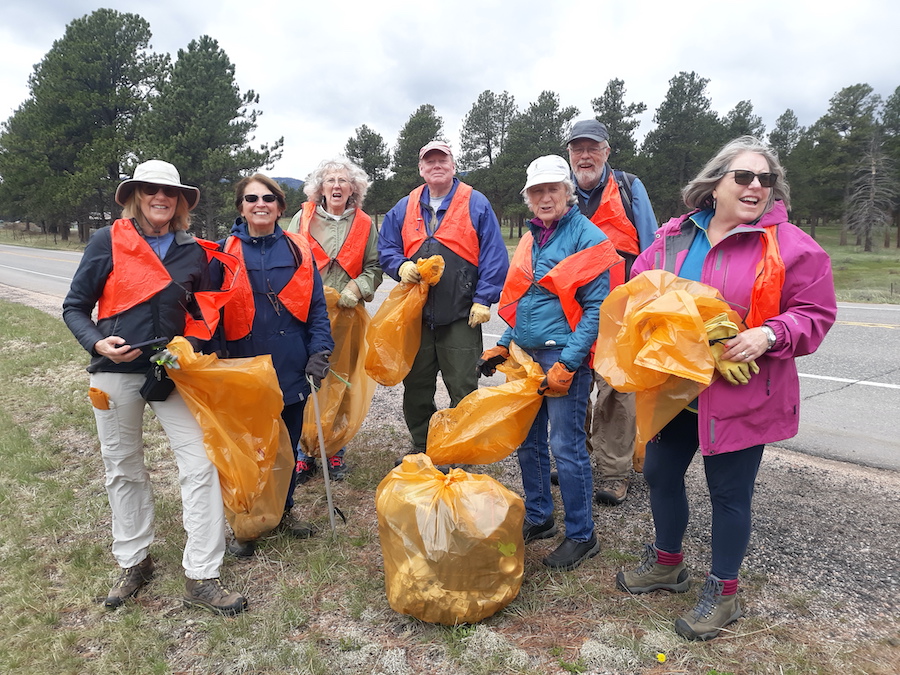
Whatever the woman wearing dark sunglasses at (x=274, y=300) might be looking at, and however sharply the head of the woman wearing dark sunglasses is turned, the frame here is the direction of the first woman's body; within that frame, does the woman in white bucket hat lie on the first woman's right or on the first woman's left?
on the first woman's right

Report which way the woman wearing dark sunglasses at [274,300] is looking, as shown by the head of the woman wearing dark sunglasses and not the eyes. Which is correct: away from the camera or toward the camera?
toward the camera

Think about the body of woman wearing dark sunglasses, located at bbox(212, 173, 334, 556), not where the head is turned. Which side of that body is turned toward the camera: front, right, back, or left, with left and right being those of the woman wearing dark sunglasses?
front

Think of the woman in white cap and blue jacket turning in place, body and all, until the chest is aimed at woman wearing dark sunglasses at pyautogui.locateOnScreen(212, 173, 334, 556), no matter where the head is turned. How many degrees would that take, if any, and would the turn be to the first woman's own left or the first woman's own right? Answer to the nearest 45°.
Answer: approximately 45° to the first woman's own right

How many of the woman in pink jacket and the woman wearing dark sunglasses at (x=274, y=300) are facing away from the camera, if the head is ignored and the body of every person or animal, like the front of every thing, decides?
0

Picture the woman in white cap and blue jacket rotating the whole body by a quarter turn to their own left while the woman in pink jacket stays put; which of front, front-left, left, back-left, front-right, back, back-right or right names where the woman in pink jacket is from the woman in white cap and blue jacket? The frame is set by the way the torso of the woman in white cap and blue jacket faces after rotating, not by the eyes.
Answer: front

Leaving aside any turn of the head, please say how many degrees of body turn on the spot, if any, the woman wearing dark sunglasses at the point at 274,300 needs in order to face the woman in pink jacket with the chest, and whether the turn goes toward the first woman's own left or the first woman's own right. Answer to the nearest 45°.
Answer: approximately 45° to the first woman's own left

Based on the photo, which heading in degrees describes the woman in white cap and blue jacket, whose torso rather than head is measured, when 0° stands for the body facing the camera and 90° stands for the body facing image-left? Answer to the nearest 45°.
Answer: approximately 45°

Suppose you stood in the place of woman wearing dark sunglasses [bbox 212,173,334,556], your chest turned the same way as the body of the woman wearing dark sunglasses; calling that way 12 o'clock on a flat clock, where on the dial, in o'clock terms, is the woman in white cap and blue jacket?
The woman in white cap and blue jacket is roughly at 10 o'clock from the woman wearing dark sunglasses.

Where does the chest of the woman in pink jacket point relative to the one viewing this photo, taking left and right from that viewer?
facing the viewer and to the left of the viewer

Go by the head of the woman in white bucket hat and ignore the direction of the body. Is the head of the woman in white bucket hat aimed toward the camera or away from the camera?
toward the camera
